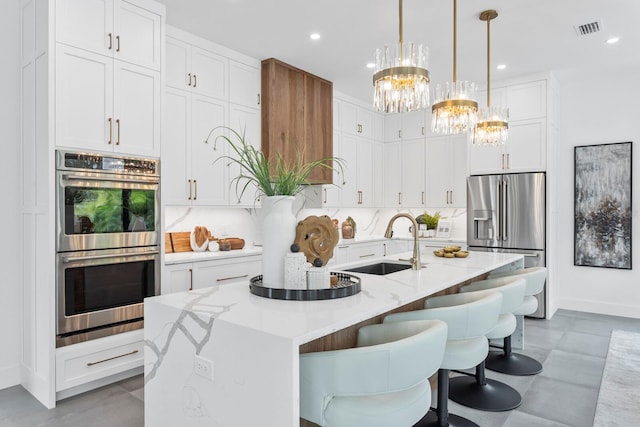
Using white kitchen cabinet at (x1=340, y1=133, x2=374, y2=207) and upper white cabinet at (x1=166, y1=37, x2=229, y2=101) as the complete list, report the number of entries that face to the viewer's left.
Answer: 0

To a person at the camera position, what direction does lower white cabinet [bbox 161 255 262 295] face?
facing the viewer and to the right of the viewer

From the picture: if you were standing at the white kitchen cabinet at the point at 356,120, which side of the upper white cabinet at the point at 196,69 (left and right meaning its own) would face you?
left

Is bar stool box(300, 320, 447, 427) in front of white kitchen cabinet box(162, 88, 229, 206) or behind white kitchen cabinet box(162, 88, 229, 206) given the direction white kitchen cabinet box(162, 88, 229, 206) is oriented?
in front

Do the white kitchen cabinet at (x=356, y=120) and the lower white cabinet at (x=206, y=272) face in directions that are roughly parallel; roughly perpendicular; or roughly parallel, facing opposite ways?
roughly parallel

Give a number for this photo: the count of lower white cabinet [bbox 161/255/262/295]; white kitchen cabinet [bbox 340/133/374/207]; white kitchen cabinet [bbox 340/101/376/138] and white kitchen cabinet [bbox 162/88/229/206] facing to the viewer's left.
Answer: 0

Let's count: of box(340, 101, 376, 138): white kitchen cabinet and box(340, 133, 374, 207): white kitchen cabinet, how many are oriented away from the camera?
0

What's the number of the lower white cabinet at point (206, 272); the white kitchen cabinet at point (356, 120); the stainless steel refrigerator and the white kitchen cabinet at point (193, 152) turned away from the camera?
0

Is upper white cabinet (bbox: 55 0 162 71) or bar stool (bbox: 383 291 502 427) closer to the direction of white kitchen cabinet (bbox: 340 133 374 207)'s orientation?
the bar stool

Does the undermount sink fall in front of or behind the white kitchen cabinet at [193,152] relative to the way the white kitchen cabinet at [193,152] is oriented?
in front

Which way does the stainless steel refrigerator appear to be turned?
toward the camera

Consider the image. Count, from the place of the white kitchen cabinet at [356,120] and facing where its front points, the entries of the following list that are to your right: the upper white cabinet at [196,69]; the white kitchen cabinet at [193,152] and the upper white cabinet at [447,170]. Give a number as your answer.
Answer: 2

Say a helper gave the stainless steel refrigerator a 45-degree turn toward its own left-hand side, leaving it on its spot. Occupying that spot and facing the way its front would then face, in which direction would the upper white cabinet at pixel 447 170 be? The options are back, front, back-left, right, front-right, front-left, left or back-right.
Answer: back

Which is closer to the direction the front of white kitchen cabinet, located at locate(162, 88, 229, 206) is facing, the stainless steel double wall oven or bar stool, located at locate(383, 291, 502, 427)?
the bar stool

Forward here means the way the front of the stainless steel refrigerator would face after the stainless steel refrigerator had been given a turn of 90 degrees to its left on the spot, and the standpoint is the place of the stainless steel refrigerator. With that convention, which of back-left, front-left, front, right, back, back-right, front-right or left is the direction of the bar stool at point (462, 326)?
right

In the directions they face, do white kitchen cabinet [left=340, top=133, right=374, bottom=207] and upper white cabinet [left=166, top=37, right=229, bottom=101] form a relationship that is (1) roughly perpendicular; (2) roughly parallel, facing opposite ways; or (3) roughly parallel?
roughly parallel

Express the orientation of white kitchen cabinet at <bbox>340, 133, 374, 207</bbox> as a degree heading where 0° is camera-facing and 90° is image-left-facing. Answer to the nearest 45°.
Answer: approximately 315°

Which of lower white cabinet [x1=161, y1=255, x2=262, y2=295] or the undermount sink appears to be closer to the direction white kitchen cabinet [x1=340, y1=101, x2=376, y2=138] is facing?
the undermount sink

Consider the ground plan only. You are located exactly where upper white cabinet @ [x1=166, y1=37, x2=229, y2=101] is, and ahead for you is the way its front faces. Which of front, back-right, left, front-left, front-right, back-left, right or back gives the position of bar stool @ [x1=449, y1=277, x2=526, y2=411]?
front

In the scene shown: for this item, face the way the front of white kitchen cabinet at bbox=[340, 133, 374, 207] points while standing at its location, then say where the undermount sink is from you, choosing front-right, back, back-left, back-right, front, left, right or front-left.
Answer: front-right
